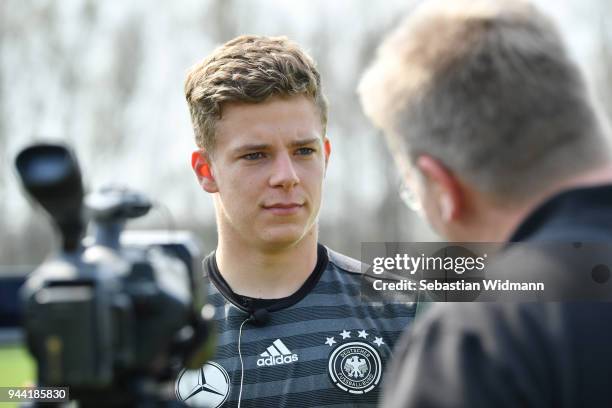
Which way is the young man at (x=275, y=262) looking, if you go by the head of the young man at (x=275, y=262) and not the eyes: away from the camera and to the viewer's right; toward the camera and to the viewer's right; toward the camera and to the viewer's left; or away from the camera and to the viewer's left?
toward the camera and to the viewer's right

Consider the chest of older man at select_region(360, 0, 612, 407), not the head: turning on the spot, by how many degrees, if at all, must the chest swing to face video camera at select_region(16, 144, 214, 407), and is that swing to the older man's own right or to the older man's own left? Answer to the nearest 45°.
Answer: approximately 45° to the older man's own left

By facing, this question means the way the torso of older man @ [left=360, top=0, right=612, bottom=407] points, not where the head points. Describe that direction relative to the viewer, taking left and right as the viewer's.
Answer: facing away from the viewer and to the left of the viewer

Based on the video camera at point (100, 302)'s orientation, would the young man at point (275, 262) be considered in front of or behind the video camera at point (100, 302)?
in front

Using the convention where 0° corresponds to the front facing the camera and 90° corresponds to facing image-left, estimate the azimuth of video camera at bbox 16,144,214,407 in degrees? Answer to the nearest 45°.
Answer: approximately 225°

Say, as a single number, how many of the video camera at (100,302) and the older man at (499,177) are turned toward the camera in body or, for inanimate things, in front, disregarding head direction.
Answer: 0

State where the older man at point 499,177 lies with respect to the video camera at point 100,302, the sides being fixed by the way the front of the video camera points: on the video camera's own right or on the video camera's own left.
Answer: on the video camera's own right
